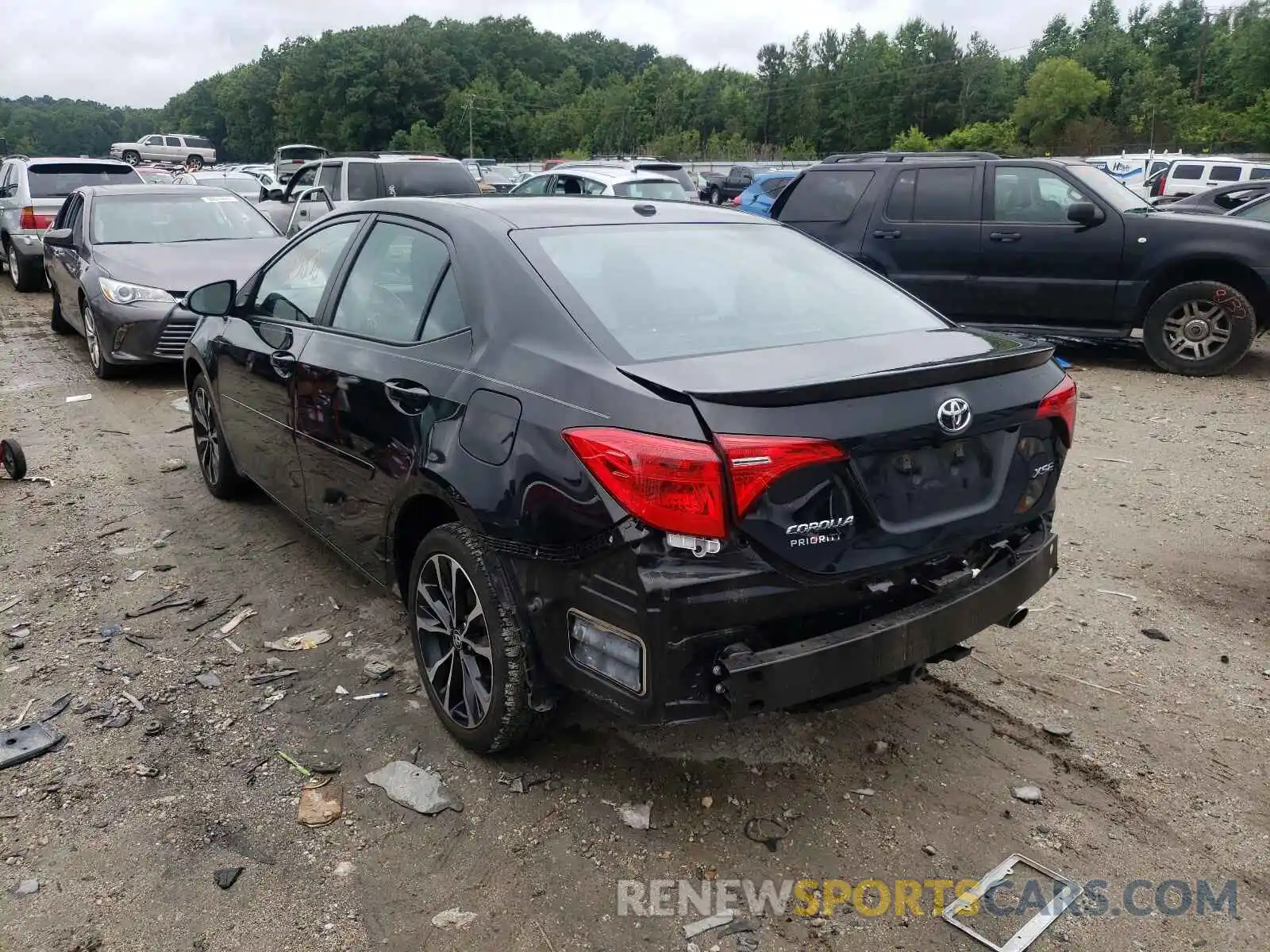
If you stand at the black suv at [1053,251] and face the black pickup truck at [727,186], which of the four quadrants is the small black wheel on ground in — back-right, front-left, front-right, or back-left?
back-left

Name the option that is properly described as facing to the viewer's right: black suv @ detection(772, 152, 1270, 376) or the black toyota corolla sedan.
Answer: the black suv

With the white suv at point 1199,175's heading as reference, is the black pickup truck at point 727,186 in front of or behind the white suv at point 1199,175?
behind

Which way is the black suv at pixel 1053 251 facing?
to the viewer's right

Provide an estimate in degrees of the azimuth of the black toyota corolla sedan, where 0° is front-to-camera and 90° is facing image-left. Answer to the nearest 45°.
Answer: approximately 135°

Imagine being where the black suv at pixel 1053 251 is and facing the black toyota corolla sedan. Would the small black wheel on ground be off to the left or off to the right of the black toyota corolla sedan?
right

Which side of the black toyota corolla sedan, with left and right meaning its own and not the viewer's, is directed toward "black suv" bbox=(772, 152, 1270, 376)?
right

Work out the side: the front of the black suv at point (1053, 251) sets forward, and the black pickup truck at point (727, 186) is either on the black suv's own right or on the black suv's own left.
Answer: on the black suv's own left

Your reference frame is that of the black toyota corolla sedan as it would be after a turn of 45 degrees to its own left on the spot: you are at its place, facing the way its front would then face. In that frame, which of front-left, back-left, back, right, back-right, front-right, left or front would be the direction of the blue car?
right

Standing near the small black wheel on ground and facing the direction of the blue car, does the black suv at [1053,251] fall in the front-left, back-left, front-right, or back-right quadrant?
front-right
